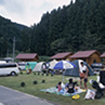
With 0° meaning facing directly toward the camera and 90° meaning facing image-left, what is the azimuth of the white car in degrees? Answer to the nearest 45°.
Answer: approximately 90°
